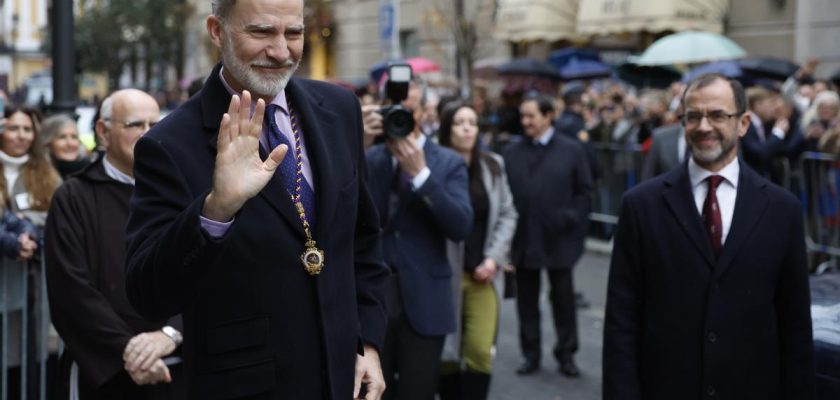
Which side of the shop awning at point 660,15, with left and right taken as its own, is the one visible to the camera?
front

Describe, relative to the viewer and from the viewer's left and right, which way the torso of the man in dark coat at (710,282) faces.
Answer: facing the viewer

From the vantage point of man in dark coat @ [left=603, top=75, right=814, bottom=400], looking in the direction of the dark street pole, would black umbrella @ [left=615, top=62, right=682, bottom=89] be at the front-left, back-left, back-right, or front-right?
front-right

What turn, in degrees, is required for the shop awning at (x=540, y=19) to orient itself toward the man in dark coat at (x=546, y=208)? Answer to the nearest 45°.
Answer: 0° — it already faces them

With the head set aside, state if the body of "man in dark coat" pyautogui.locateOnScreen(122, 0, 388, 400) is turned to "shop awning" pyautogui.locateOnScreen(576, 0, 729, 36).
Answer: no

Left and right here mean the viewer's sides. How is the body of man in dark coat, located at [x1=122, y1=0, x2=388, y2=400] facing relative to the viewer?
facing the viewer and to the right of the viewer

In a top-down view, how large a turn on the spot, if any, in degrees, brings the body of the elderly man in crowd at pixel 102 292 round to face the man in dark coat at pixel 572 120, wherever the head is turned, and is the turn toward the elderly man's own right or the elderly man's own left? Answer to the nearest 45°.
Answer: approximately 90° to the elderly man's own left

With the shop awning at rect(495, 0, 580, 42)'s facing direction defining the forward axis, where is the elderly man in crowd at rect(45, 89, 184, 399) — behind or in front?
in front

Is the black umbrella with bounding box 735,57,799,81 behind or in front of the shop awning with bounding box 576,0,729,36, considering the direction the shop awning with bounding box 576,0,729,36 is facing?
in front

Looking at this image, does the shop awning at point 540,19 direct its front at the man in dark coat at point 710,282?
yes

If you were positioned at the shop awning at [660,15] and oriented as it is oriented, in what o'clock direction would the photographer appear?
The photographer is roughly at 12 o'clock from the shop awning.

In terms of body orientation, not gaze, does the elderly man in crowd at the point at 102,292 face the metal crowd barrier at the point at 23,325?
no

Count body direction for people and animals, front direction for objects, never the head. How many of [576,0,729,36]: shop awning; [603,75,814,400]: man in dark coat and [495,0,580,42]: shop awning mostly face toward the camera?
3

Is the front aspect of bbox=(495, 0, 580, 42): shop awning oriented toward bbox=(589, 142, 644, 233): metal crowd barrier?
yes

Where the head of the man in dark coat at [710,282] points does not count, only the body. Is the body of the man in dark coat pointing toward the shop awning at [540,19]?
no

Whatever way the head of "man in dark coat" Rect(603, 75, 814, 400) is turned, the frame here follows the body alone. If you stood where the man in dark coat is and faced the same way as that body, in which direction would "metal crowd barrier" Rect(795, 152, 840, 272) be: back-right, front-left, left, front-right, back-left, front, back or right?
back

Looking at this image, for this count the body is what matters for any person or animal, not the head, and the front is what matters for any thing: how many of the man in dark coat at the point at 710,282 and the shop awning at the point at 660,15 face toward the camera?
2

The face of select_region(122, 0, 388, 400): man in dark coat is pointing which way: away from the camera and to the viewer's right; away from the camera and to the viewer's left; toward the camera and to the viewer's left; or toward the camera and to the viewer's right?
toward the camera and to the viewer's right

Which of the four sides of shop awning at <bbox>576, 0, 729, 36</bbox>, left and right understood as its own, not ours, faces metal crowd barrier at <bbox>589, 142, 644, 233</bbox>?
front
